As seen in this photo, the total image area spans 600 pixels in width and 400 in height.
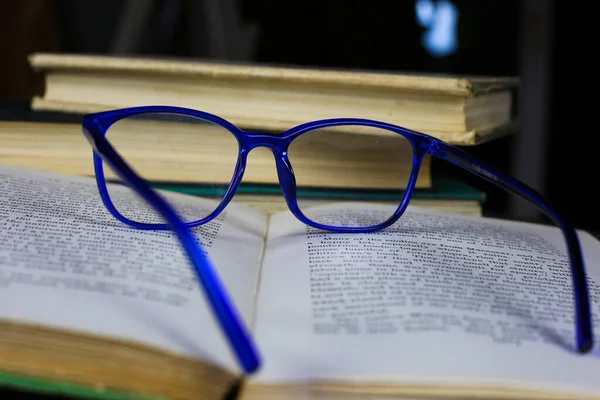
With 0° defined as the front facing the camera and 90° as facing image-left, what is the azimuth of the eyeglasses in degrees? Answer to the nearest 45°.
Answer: approximately 135°
